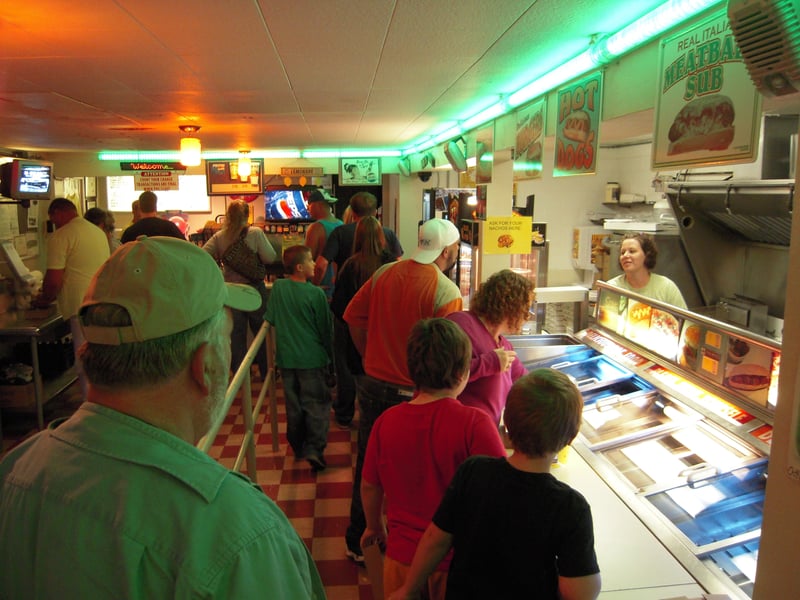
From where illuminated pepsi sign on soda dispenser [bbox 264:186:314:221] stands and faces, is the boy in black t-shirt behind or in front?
in front

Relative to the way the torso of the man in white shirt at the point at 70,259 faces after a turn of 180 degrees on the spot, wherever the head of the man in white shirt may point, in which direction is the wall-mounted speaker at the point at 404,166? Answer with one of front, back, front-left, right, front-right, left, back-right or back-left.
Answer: left

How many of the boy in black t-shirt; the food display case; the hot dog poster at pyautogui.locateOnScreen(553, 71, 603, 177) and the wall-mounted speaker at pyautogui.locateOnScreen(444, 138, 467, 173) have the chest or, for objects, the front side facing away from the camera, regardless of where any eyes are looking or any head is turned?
1

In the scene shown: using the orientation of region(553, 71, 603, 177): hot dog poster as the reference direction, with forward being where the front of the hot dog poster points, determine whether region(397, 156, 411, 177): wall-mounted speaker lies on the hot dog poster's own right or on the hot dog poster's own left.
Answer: on the hot dog poster's own right

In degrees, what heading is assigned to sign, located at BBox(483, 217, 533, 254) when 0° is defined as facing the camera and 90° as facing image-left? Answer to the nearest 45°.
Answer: approximately 0°

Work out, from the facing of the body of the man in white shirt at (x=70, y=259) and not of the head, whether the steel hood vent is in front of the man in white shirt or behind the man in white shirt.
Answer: behind

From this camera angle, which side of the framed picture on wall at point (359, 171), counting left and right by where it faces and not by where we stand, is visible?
front

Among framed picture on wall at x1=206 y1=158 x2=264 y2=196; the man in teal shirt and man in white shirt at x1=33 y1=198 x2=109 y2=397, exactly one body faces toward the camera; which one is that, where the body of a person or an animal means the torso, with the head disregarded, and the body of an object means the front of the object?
the framed picture on wall

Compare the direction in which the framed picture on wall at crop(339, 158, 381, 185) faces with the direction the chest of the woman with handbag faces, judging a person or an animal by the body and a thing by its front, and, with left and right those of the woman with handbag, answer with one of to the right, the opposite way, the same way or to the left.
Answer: the opposite way

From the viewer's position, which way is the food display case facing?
facing the viewer and to the left of the viewer

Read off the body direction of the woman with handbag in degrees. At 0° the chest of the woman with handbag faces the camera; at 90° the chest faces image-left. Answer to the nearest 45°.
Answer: approximately 180°

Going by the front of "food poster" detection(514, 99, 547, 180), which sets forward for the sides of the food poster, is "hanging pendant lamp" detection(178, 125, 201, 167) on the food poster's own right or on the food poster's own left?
on the food poster's own right

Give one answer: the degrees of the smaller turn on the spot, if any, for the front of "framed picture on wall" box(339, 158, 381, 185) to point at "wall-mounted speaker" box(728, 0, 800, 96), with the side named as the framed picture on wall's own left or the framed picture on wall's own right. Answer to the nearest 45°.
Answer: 0° — it already faces it

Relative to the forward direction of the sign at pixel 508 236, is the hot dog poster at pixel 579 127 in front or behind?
in front

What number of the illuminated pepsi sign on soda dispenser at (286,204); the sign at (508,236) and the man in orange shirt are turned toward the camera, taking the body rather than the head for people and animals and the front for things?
2

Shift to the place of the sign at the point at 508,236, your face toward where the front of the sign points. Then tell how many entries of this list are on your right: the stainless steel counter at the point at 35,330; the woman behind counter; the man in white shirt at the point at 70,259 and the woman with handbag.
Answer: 3

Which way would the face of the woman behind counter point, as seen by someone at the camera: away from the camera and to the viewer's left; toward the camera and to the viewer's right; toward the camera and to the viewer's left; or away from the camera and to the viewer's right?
toward the camera and to the viewer's left
